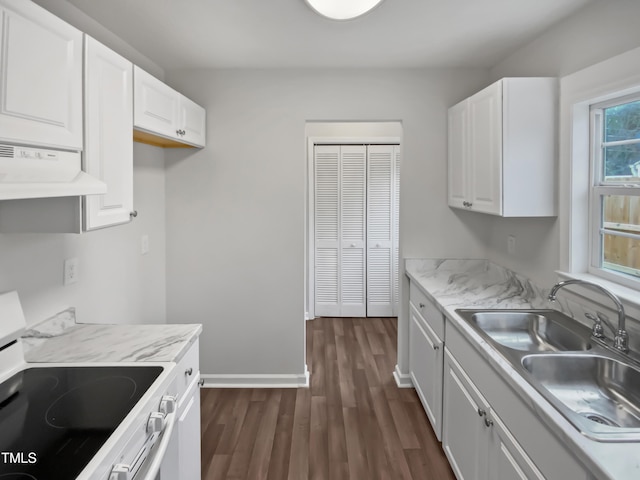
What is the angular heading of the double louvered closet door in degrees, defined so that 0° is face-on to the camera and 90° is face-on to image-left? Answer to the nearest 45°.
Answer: approximately 0°

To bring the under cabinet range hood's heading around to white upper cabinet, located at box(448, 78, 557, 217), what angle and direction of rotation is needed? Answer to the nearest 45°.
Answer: approximately 45° to its left

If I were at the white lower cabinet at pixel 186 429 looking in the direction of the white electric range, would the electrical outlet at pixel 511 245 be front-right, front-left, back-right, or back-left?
back-left

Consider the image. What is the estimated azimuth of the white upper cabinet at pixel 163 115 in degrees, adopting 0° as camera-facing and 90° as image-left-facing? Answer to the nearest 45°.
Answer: approximately 315°

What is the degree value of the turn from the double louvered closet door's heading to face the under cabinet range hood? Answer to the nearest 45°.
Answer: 0° — it already faces it

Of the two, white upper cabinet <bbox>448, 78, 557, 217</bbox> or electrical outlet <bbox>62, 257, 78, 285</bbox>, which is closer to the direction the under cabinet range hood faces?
the white upper cabinet
